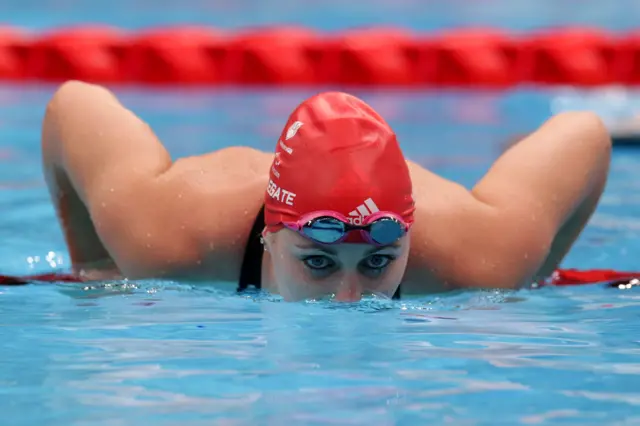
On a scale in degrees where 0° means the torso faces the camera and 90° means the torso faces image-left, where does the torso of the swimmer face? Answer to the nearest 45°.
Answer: approximately 0°

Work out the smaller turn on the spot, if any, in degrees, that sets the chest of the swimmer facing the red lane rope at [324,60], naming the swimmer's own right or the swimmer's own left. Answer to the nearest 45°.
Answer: approximately 180°
